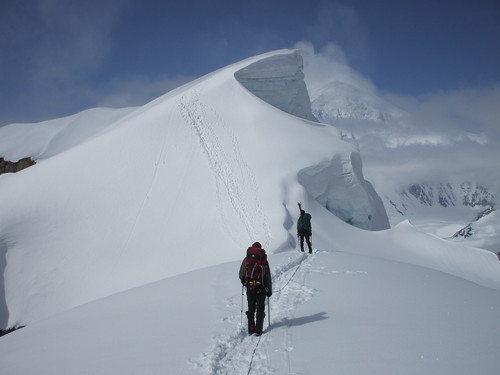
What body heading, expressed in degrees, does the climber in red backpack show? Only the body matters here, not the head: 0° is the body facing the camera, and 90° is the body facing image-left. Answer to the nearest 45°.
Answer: approximately 180°

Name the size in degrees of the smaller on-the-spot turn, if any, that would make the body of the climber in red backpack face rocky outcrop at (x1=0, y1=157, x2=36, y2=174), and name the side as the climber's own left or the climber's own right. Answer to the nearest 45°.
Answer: approximately 45° to the climber's own left
